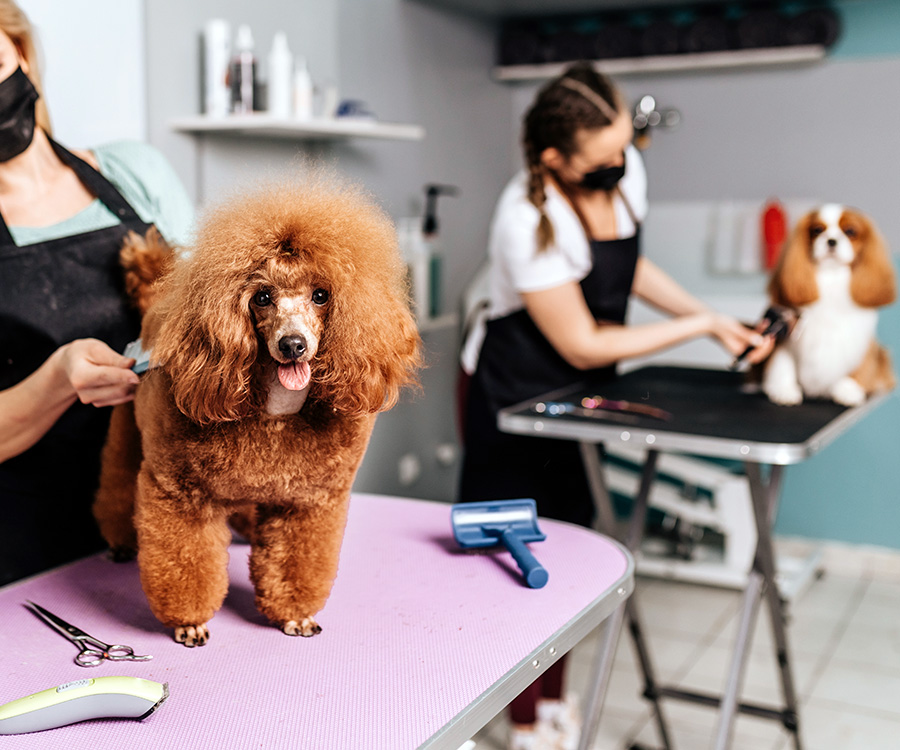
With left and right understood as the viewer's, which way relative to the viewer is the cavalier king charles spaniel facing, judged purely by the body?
facing the viewer

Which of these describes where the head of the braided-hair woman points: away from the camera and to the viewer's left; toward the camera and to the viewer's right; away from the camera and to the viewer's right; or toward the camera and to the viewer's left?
toward the camera and to the viewer's right

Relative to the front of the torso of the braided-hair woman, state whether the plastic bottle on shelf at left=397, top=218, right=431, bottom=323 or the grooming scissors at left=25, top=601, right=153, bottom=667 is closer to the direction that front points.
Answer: the grooming scissors

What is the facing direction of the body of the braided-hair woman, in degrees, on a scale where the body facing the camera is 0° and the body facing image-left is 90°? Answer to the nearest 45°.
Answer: approximately 315°

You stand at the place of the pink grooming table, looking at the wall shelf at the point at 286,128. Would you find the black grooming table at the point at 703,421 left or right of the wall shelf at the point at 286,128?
right

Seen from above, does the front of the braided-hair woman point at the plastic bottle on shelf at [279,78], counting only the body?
no

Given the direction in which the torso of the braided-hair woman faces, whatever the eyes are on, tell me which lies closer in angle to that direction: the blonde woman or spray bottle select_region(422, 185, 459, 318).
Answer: the blonde woman

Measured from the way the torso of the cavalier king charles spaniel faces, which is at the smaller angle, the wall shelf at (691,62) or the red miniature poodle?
the red miniature poodle

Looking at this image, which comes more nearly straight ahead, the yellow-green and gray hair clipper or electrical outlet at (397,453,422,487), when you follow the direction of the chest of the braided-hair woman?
the yellow-green and gray hair clipper
